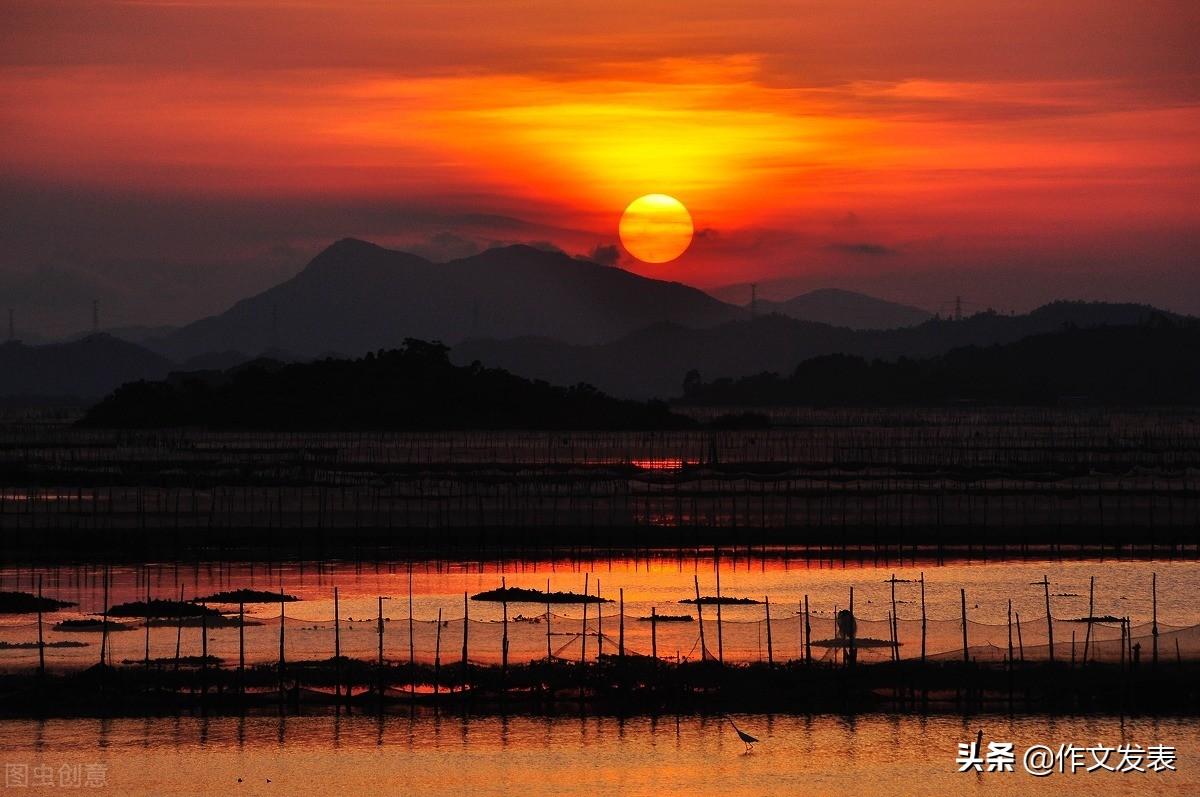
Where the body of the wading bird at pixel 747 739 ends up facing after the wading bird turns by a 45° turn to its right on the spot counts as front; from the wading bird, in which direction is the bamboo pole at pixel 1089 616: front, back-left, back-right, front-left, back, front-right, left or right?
right

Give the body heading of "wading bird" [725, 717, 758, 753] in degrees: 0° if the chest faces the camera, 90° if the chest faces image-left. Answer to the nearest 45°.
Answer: approximately 90°
